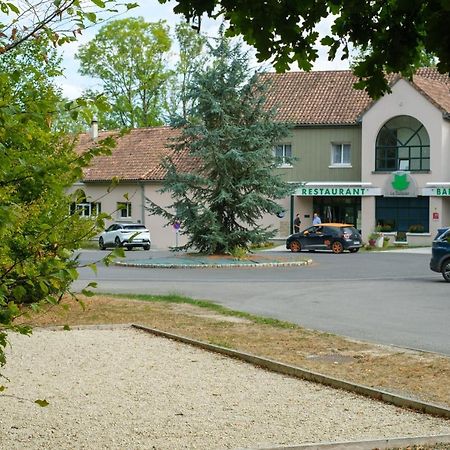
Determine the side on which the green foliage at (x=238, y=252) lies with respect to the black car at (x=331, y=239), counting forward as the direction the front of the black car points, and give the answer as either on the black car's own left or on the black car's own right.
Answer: on the black car's own left

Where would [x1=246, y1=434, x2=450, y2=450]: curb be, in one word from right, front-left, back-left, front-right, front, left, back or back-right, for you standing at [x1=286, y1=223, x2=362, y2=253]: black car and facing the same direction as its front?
back-left

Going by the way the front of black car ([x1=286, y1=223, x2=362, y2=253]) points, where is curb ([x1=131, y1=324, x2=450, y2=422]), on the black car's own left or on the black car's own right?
on the black car's own left

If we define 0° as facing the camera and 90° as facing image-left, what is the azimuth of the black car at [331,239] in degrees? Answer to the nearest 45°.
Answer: approximately 135°
